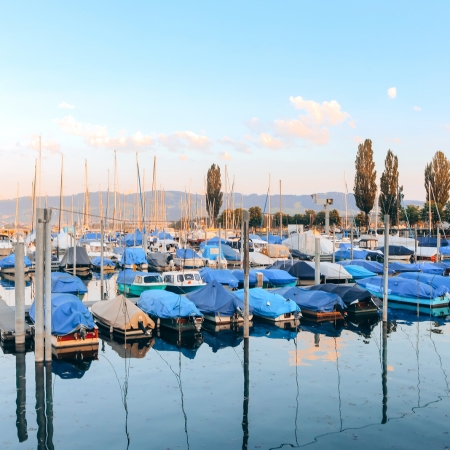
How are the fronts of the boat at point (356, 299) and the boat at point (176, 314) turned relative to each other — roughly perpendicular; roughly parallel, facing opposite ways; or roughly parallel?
roughly parallel

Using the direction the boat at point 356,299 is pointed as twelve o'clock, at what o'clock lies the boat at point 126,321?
the boat at point 126,321 is roughly at 9 o'clock from the boat at point 356,299.

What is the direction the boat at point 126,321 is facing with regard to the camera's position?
facing away from the viewer and to the left of the viewer

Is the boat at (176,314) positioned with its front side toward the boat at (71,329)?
no

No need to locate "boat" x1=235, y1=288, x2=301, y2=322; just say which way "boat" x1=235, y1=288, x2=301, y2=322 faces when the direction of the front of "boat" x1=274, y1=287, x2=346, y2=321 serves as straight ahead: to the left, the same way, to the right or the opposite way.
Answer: the same way

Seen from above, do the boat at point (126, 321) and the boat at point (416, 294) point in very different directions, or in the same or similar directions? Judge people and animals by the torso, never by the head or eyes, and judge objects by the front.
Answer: same or similar directions

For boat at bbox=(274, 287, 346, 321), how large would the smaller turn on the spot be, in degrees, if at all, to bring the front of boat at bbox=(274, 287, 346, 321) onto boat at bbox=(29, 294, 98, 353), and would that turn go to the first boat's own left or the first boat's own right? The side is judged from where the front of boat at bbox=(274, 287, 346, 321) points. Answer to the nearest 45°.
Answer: approximately 90° to the first boat's own left

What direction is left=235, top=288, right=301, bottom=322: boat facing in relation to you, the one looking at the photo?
facing away from the viewer and to the left of the viewer

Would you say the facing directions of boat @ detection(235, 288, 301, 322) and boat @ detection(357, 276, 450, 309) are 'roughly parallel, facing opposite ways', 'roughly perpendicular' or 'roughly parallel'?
roughly parallel

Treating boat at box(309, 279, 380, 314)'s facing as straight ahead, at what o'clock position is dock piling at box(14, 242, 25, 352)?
The dock piling is roughly at 9 o'clock from the boat.

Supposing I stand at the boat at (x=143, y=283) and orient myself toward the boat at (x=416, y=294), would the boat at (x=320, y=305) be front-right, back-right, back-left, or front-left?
front-right

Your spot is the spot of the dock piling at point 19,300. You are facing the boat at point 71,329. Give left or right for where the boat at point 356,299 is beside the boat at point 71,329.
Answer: left

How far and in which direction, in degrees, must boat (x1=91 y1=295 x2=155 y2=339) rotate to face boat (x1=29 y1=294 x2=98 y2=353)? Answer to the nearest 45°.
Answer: approximately 90° to its left

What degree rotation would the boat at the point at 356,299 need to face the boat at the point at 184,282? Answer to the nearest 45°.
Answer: approximately 45° to its left

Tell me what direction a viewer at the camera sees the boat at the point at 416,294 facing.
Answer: facing away from the viewer and to the left of the viewer
